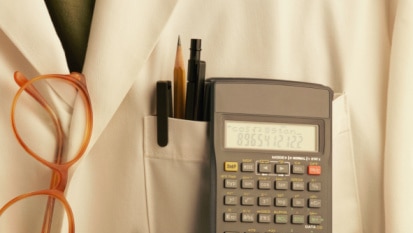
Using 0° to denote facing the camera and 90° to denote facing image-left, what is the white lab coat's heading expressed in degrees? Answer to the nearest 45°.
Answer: approximately 0°
